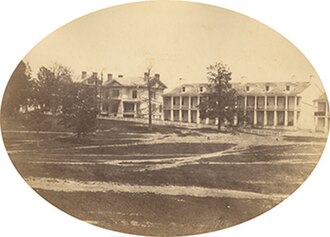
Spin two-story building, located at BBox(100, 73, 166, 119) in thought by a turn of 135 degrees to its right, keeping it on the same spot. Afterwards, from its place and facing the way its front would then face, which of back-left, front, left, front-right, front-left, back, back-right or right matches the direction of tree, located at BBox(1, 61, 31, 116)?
front-left

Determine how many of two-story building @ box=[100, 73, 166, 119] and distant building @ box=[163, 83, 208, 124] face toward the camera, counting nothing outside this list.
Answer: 2

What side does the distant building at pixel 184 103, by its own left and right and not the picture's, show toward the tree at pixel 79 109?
right

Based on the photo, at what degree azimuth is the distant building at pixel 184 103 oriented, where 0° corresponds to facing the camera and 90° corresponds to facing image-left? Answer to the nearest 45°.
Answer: approximately 0°

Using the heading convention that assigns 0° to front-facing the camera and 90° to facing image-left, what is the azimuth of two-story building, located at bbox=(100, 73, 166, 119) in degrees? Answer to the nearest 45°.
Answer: approximately 0°
